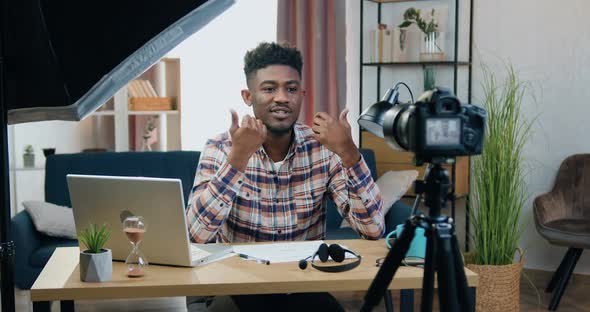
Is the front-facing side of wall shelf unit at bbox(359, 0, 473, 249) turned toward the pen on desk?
yes

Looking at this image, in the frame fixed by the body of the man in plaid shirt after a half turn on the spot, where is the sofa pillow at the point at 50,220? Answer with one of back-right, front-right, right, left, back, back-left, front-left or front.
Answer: front-left

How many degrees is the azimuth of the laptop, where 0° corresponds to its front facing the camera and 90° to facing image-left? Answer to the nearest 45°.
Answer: approximately 225°

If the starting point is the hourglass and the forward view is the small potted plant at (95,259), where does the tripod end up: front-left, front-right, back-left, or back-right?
back-left

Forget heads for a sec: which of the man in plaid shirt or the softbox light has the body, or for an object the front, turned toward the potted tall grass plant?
the softbox light

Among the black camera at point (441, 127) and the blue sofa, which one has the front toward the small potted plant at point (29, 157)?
the black camera

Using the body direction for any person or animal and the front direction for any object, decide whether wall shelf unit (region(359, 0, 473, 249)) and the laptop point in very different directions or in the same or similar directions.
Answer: very different directions

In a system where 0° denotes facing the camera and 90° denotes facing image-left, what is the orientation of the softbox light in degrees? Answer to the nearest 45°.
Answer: approximately 225°
